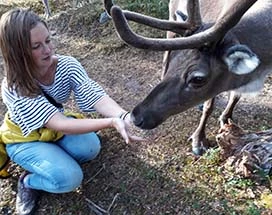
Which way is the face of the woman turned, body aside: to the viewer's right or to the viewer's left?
to the viewer's right

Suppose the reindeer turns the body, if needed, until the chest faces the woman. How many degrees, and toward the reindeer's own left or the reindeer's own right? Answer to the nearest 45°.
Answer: approximately 45° to the reindeer's own right

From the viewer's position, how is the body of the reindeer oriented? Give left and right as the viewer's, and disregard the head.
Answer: facing the viewer and to the left of the viewer
